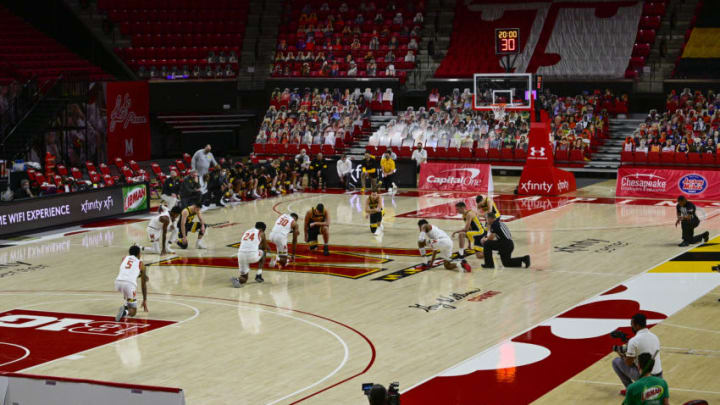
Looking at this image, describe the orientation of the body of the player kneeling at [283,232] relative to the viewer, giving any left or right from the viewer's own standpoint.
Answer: facing away from the viewer and to the right of the viewer

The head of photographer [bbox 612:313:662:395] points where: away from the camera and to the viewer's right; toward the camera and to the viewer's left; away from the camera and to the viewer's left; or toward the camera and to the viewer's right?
away from the camera and to the viewer's left

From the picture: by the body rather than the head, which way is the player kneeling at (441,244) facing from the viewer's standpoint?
to the viewer's left

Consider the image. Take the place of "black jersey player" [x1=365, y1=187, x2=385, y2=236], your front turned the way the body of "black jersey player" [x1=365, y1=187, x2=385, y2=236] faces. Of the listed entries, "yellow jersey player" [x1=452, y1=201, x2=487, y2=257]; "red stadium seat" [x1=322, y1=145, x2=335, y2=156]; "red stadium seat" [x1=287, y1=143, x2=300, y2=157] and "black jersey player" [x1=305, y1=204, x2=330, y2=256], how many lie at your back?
2

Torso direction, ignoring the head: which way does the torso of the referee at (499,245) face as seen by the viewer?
to the viewer's left

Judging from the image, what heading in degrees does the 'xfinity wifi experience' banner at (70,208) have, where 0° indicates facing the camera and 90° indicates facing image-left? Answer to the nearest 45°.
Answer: approximately 315°

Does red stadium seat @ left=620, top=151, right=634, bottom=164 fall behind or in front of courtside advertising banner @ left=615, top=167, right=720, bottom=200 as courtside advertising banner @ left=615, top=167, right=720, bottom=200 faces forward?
behind

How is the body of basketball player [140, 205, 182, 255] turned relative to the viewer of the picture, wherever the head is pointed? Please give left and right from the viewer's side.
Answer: facing to the right of the viewer
